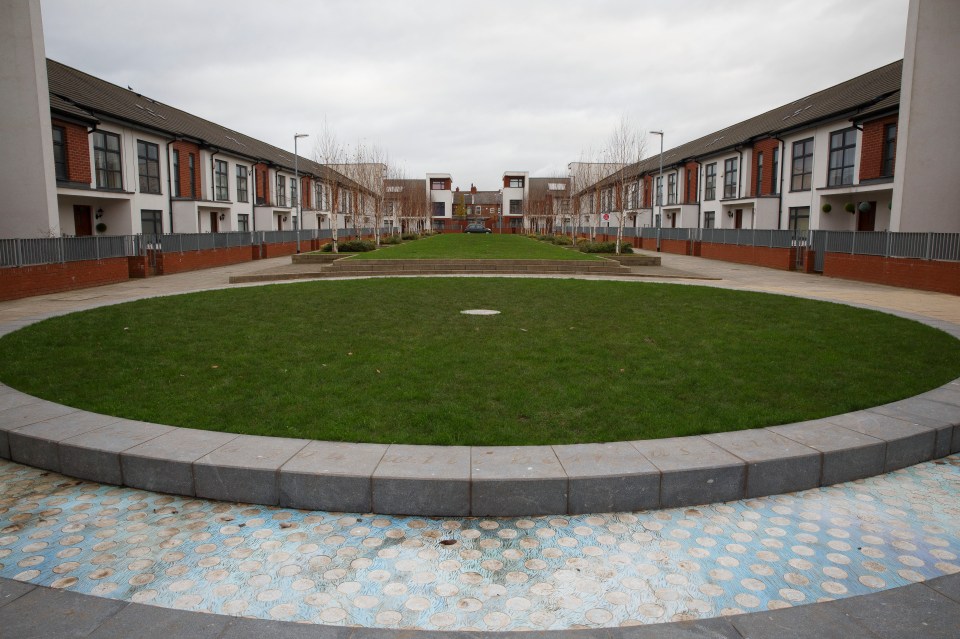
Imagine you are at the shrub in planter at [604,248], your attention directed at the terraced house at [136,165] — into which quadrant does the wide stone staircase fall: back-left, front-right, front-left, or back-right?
front-left

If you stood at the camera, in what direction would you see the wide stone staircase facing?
facing the viewer

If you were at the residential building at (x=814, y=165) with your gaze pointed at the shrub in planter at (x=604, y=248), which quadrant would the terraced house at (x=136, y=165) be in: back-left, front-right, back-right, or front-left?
front-left

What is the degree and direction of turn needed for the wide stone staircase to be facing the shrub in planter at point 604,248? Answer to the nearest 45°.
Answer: approximately 135° to its left

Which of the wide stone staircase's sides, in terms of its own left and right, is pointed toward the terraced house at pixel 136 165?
right

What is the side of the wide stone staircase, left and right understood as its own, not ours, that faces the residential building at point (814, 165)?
left
